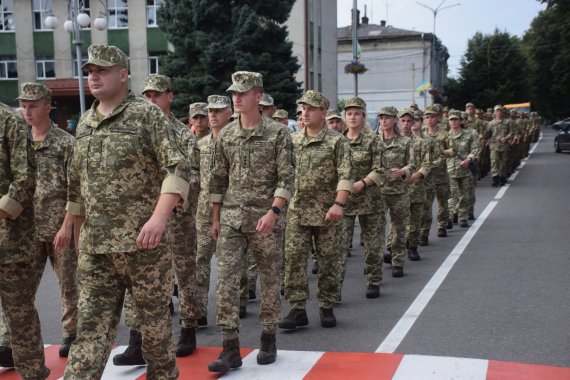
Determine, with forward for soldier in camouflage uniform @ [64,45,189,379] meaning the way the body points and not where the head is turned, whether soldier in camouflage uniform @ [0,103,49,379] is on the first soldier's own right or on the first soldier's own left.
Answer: on the first soldier's own right

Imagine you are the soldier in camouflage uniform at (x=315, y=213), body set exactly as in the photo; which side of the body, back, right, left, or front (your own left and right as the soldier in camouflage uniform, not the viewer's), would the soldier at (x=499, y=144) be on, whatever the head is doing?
back

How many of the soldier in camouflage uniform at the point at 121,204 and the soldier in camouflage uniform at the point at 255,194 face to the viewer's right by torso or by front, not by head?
0

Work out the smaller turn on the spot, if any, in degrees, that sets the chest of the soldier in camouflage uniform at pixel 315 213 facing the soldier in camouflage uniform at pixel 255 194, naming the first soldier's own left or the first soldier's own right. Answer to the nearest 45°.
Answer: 0° — they already face them

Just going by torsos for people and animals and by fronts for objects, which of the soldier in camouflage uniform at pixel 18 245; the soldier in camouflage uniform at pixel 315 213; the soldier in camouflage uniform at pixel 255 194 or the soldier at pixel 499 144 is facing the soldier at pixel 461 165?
the soldier at pixel 499 144

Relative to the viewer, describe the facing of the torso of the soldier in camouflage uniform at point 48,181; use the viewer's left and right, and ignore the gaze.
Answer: facing the viewer and to the left of the viewer

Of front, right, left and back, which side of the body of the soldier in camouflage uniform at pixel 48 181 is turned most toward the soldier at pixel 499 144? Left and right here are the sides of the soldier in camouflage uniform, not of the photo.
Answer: back

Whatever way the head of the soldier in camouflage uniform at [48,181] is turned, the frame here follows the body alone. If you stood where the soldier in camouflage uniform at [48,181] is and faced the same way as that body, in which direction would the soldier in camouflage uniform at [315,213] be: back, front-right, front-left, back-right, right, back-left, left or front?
back-left

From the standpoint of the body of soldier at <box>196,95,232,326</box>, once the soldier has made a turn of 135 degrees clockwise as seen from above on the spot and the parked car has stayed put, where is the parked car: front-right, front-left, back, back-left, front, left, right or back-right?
front-right

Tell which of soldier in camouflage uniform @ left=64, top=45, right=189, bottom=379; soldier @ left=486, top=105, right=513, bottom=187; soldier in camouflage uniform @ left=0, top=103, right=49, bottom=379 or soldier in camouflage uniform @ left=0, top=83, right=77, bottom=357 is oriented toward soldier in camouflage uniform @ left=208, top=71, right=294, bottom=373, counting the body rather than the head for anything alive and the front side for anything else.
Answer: the soldier

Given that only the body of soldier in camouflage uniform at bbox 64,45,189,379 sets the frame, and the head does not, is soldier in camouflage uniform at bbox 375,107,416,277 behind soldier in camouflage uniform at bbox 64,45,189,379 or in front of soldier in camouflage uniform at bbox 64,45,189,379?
behind

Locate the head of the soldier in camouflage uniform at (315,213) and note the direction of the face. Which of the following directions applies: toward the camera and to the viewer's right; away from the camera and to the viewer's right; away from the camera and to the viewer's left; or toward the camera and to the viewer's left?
toward the camera and to the viewer's left

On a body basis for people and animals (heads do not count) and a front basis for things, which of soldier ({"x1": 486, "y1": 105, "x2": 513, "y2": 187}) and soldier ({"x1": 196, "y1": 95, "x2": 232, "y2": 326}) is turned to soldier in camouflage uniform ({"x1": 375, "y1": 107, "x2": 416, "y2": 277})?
soldier ({"x1": 486, "y1": 105, "x2": 513, "y2": 187})
